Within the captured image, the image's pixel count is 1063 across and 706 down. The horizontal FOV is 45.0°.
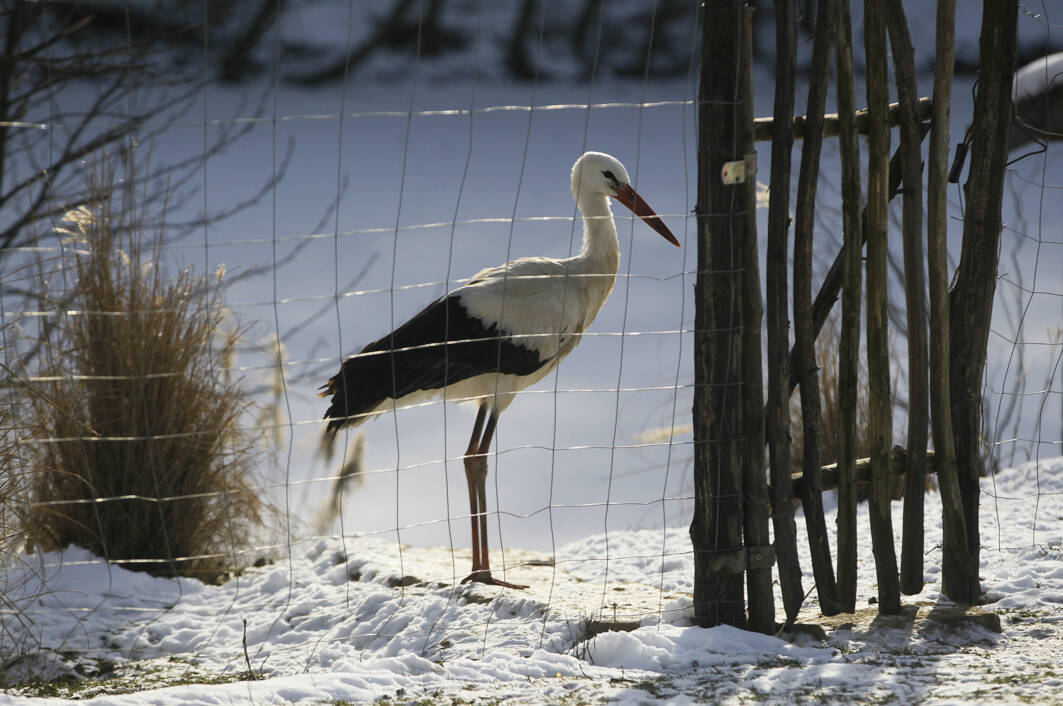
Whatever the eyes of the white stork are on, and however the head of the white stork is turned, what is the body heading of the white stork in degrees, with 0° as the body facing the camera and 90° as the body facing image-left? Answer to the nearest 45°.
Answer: approximately 270°

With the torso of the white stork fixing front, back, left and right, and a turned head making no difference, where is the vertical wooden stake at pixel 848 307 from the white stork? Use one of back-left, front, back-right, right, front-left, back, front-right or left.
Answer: front-right

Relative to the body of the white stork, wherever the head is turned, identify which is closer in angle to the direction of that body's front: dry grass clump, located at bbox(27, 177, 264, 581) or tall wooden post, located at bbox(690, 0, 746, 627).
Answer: the tall wooden post

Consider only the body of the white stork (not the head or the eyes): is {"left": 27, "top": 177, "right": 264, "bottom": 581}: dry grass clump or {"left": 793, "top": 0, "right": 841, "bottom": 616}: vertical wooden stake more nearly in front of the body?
the vertical wooden stake

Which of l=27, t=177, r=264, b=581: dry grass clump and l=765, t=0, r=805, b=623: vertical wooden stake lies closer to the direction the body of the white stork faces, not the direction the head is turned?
the vertical wooden stake

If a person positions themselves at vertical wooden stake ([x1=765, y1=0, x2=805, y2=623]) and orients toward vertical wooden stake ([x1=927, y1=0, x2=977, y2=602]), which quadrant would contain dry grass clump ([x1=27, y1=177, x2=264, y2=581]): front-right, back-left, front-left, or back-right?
back-left

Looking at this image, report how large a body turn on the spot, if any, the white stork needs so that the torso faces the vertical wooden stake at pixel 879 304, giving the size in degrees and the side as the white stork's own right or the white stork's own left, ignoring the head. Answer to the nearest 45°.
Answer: approximately 45° to the white stork's own right

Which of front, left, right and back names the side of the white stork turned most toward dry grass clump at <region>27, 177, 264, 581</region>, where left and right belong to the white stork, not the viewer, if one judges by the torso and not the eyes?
back

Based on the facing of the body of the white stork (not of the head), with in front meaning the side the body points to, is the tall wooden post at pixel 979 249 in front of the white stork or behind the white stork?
in front

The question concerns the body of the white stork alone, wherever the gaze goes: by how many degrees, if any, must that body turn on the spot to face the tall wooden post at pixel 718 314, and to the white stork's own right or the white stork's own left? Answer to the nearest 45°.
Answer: approximately 45° to the white stork's own right

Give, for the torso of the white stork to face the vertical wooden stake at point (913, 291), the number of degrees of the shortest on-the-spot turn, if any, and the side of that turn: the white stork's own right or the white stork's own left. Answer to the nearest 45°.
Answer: approximately 45° to the white stork's own right

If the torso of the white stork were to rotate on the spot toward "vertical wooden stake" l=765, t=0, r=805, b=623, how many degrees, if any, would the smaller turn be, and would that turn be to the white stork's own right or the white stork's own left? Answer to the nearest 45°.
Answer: approximately 45° to the white stork's own right
